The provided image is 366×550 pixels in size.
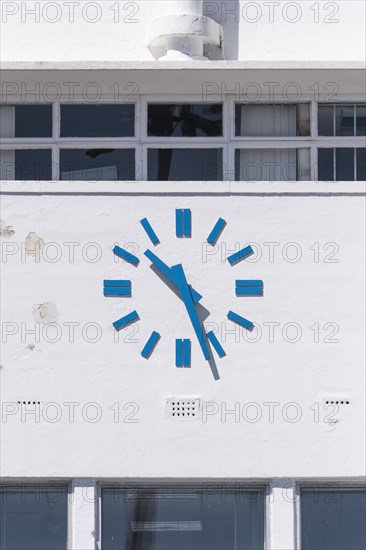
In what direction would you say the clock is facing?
toward the camera
